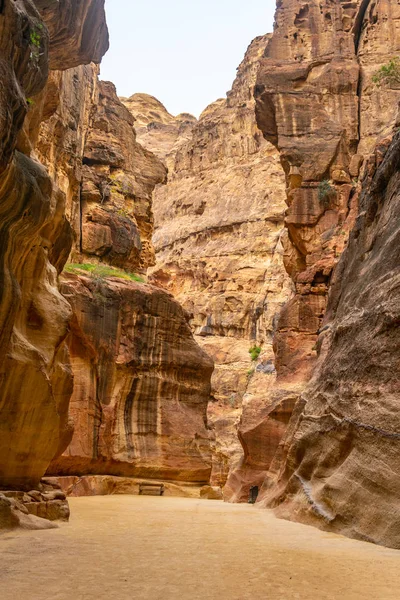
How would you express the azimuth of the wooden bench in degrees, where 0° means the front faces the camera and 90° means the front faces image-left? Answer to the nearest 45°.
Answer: approximately 0°

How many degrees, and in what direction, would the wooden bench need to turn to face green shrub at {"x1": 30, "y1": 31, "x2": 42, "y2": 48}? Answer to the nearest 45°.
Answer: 0° — it already faces it
